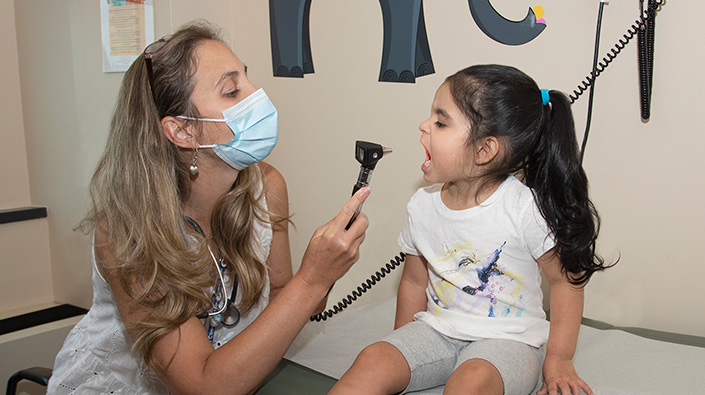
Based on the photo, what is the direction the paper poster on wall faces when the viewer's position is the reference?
facing the viewer

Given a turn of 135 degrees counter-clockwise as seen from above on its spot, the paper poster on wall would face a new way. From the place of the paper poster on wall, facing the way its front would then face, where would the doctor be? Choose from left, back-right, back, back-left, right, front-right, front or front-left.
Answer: back-right

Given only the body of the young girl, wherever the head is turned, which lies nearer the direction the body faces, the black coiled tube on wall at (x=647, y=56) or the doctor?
the doctor

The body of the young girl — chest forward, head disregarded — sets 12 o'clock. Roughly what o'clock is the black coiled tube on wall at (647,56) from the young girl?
The black coiled tube on wall is roughly at 6 o'clock from the young girl.

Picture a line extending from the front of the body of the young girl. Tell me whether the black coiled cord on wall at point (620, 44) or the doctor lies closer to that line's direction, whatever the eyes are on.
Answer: the doctor

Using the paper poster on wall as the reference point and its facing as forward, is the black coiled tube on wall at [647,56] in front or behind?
in front

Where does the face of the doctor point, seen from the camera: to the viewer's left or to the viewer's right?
to the viewer's right

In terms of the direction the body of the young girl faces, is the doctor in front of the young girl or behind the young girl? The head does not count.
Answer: in front

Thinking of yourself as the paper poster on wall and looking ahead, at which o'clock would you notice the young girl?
The young girl is roughly at 11 o'clock from the paper poster on wall.

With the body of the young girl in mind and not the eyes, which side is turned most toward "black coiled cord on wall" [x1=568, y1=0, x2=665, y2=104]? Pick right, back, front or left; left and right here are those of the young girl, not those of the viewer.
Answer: back

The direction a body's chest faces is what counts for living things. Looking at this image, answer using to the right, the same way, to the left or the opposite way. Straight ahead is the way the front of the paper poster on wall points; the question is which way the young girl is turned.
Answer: to the right

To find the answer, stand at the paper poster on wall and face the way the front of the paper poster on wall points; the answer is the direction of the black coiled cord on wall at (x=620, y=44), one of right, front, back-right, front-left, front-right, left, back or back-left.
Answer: front-left

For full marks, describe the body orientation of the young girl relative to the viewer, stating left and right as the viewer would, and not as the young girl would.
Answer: facing the viewer and to the left of the viewer

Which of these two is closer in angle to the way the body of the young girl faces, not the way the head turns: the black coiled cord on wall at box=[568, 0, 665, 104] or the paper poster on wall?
the paper poster on wall

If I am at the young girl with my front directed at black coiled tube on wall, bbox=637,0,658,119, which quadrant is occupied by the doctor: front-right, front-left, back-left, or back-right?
back-left

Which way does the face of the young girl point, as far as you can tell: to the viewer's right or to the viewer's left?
to the viewer's left

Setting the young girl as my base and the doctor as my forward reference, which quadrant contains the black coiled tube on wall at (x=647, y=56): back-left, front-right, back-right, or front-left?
back-right

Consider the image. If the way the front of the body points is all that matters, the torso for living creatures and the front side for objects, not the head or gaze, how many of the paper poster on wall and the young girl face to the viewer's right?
0
